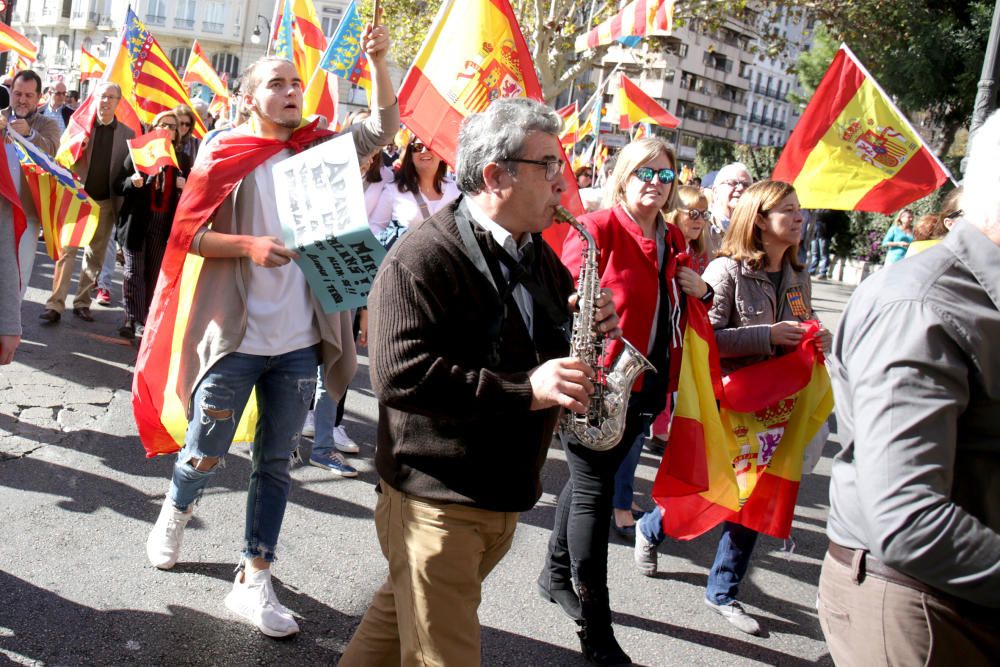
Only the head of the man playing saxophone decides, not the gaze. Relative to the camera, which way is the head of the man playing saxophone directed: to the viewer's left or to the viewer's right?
to the viewer's right

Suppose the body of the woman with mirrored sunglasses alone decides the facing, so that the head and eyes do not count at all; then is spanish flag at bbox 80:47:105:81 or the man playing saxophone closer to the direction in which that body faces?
the man playing saxophone

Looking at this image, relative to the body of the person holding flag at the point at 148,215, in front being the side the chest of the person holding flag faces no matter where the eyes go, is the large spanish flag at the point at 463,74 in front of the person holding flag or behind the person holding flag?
in front

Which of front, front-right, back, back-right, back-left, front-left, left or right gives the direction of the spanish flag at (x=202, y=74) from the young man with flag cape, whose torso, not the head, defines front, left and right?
back-left

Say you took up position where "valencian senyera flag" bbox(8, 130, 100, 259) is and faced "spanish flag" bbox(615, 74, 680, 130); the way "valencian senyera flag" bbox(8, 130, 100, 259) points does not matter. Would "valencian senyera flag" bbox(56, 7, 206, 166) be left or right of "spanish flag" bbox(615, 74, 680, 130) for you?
left

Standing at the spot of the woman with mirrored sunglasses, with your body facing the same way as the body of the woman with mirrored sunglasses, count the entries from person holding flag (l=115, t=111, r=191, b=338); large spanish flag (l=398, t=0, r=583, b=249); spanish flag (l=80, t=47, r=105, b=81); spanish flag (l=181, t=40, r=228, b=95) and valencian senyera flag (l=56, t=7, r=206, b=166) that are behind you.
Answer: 5

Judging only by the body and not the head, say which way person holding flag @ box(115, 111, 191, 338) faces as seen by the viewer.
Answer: toward the camera

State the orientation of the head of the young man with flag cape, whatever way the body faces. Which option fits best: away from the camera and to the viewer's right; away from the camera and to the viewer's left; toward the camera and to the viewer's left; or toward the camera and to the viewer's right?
toward the camera and to the viewer's right

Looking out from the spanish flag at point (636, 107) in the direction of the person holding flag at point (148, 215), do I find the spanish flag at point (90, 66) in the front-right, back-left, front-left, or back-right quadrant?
front-right

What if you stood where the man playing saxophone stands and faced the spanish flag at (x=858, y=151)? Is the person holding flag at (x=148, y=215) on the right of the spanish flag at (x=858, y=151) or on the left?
left

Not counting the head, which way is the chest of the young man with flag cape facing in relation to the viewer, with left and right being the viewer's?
facing the viewer and to the right of the viewer

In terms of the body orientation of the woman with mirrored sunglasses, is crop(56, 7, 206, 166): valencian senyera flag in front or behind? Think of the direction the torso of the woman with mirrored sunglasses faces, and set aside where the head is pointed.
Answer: behind

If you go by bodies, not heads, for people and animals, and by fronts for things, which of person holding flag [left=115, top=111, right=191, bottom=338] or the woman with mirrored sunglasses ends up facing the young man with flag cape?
the person holding flag
